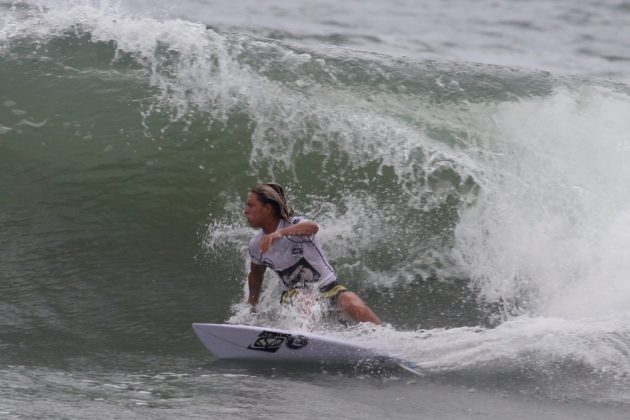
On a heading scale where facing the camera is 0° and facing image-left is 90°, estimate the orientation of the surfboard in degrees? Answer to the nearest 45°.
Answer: approximately 90°

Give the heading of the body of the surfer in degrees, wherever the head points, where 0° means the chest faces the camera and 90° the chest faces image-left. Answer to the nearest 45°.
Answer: approximately 45°
